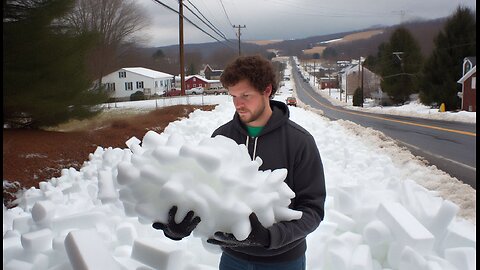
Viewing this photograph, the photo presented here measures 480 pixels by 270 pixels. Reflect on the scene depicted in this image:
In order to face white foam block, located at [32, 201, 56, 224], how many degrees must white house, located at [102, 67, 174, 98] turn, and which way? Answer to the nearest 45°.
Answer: approximately 45° to its right

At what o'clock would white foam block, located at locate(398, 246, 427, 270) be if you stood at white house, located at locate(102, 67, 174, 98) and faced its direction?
The white foam block is roughly at 1 o'clock from the white house.

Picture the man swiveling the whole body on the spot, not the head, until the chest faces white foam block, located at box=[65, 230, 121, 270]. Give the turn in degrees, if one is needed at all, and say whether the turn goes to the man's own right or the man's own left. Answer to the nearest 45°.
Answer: approximately 90° to the man's own right

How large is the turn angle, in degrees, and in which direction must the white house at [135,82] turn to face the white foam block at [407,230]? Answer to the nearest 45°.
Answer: approximately 45° to its right

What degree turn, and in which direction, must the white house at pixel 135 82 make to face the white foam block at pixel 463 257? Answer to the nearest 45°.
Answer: approximately 45° to its right

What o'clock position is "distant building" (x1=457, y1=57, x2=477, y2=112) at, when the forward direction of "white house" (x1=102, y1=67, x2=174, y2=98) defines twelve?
The distant building is roughly at 11 o'clock from the white house.

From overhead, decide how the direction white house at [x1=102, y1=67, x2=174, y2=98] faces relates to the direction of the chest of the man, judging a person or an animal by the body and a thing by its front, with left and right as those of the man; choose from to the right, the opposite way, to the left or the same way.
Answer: to the left

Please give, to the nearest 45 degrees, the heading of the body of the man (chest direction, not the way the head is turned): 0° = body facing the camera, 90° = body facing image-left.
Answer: approximately 45°

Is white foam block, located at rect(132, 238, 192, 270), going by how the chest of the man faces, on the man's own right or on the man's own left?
on the man's own right

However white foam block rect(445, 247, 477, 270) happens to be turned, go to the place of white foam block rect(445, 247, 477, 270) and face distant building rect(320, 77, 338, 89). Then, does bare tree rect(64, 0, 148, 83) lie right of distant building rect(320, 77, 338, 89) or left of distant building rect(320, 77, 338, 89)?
left
